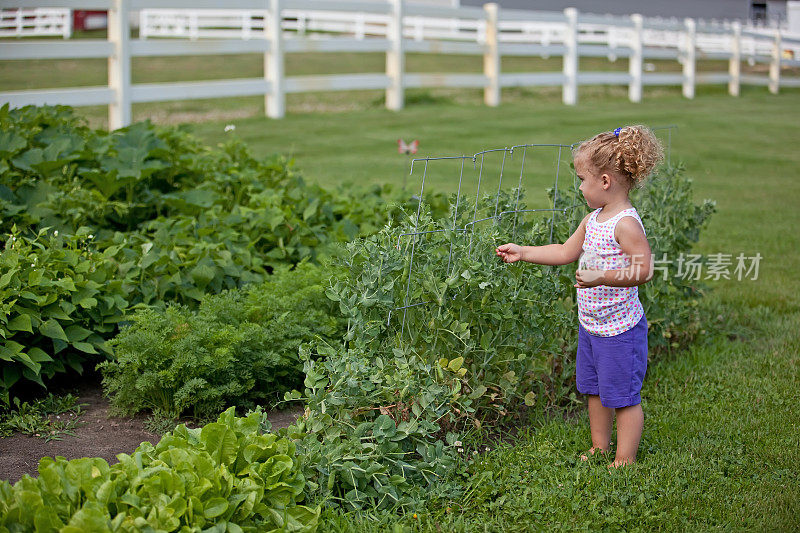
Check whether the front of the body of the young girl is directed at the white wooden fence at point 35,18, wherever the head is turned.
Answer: no

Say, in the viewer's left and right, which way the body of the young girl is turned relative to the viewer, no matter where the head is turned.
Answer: facing the viewer and to the left of the viewer

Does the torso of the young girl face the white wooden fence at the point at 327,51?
no

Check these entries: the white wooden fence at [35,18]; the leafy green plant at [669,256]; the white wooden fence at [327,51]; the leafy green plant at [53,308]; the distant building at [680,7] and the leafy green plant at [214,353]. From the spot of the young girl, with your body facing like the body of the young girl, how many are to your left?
0

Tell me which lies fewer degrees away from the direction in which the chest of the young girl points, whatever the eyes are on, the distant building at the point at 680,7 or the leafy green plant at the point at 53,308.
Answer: the leafy green plant

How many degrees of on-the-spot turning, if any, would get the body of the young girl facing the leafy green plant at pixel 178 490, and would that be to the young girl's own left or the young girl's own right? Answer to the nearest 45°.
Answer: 0° — they already face it

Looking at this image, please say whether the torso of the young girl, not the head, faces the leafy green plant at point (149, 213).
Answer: no

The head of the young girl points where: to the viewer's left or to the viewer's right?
to the viewer's left

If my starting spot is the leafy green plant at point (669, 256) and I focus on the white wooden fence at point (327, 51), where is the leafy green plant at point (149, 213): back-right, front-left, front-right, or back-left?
front-left

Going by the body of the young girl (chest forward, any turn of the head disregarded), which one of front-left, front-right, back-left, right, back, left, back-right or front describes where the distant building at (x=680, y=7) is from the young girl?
back-right

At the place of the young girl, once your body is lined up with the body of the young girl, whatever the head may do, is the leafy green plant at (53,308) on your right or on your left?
on your right

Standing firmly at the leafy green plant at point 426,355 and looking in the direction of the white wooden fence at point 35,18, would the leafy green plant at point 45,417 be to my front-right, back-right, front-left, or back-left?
front-left

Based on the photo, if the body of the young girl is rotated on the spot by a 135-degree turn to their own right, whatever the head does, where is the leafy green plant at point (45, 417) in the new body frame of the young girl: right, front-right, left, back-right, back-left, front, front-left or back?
left
